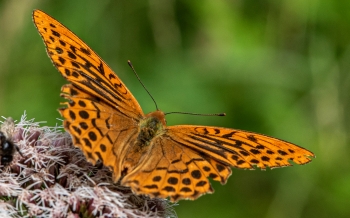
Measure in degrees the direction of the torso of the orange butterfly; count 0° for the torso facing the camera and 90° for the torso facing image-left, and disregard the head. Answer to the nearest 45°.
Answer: approximately 225°
